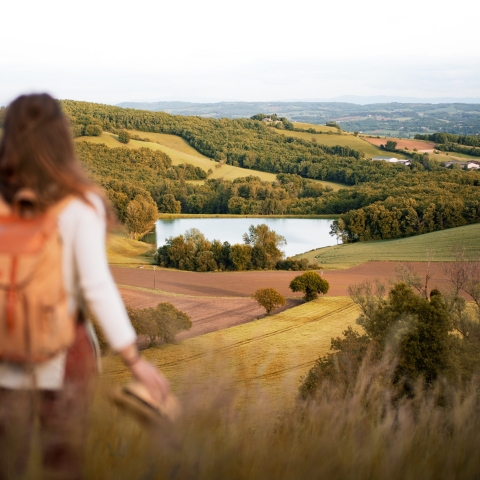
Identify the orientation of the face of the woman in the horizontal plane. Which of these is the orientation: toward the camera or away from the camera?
away from the camera

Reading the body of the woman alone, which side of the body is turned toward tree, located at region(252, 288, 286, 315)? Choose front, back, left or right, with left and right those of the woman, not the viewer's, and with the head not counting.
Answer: front

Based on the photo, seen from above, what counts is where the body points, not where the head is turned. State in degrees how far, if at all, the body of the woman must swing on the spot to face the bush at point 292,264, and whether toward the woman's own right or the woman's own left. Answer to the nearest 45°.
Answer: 0° — they already face it

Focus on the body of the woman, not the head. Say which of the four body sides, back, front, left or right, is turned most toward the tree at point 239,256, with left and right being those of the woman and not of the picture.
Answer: front

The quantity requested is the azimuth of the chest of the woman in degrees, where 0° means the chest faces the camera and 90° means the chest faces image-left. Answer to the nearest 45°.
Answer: approximately 180°

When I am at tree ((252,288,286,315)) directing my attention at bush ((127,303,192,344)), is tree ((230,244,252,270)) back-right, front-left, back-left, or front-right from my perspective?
back-right
